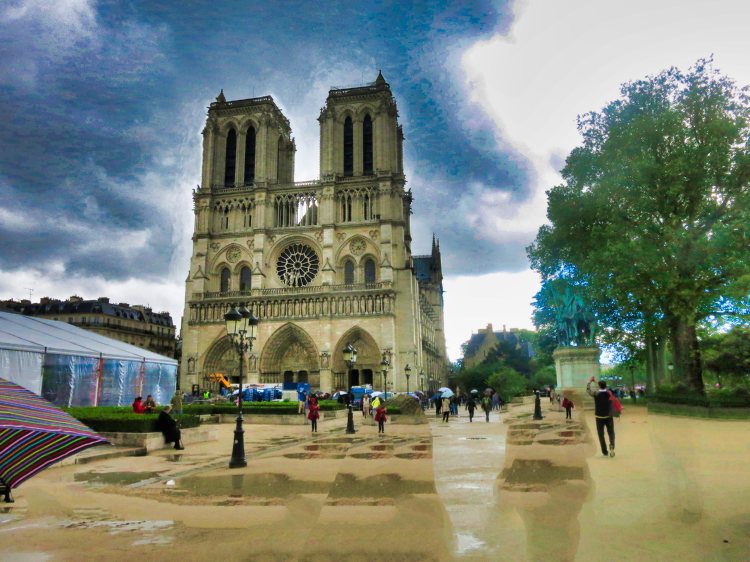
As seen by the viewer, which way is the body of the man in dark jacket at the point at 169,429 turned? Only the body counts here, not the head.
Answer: to the viewer's right

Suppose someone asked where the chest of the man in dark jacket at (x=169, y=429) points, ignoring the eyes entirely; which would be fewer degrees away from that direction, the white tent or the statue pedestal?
the statue pedestal

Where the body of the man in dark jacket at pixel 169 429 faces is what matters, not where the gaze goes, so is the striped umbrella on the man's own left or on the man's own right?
on the man's own right

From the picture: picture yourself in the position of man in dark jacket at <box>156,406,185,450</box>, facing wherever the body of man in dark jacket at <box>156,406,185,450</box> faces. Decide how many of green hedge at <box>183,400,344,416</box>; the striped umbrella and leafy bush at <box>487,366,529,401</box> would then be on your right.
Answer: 1

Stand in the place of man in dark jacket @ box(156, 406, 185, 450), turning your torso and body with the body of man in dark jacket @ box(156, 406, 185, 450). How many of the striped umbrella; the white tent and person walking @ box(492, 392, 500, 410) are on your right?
1

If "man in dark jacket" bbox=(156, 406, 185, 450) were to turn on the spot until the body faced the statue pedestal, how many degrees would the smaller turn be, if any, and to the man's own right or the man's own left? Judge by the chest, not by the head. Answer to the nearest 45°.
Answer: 0° — they already face it

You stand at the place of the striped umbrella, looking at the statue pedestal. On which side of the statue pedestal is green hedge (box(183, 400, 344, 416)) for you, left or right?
left

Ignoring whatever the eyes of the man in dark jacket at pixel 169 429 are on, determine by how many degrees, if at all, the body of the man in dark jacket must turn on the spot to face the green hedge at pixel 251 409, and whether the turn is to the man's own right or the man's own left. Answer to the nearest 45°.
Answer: approximately 90° to the man's own left

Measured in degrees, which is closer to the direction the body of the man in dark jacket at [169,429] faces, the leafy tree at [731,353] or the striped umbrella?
the leafy tree

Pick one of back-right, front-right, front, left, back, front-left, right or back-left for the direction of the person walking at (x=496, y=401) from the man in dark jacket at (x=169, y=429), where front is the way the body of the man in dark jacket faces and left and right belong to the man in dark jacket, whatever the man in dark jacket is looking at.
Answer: front-left

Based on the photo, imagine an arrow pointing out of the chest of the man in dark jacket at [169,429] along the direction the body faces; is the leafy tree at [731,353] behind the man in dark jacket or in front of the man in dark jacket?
in front

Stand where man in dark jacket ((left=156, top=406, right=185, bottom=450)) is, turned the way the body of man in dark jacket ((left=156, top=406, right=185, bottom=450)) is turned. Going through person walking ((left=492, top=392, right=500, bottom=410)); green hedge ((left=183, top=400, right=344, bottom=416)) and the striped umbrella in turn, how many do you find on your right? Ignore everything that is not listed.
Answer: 1

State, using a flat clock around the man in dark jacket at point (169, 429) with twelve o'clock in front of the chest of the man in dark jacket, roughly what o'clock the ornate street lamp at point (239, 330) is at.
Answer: The ornate street lamp is roughly at 2 o'clock from the man in dark jacket.
